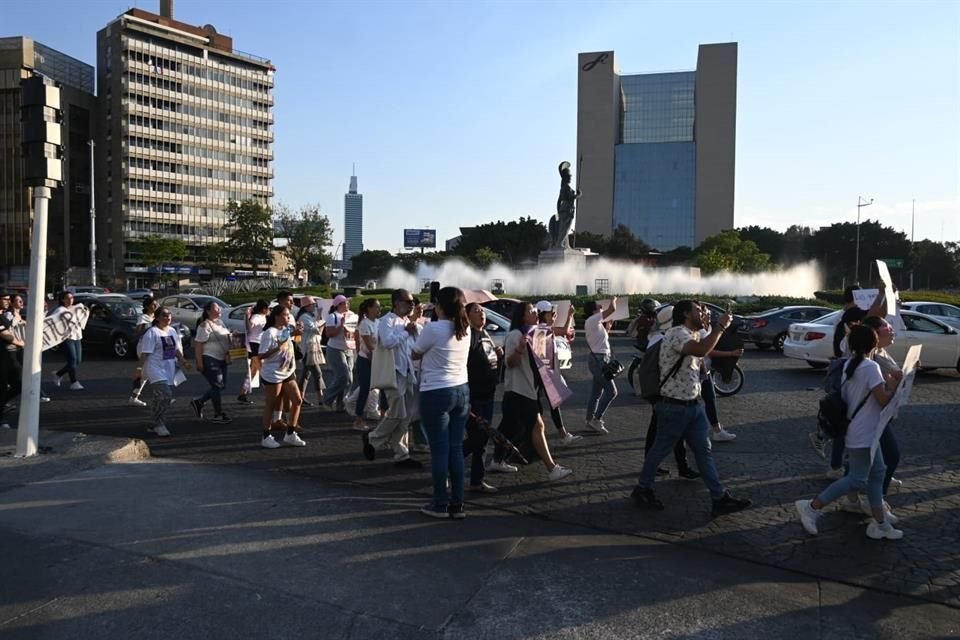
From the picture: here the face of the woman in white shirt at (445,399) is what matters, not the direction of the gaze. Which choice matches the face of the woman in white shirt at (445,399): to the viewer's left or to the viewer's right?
to the viewer's left

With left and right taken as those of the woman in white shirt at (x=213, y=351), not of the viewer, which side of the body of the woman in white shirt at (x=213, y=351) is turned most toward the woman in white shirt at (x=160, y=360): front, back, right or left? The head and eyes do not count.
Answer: right

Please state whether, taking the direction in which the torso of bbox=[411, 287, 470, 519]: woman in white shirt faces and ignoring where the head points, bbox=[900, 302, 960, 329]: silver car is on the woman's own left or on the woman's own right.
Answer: on the woman's own right

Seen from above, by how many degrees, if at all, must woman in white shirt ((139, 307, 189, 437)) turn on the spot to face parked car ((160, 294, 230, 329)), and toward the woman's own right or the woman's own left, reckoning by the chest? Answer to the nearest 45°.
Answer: approximately 135° to the woman's own left

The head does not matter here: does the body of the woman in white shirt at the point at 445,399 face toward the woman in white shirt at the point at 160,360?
yes

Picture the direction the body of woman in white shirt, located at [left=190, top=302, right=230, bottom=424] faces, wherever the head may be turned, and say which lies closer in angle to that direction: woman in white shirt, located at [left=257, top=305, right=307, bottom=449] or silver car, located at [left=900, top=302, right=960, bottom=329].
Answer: the woman in white shirt

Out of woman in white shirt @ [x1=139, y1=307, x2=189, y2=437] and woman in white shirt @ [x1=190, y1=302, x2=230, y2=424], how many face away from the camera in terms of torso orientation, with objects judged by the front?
0

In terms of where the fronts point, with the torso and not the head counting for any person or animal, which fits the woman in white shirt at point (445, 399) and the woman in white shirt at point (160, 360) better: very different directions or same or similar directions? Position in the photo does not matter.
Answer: very different directions

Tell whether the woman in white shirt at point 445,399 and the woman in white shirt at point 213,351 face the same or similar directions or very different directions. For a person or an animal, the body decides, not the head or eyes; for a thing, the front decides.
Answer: very different directions

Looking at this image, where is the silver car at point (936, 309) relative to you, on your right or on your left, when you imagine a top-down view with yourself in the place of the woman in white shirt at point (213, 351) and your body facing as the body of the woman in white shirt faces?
on your left

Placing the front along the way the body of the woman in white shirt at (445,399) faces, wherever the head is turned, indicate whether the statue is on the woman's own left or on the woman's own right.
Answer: on the woman's own right

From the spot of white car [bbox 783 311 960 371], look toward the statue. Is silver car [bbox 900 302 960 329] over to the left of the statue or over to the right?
right
